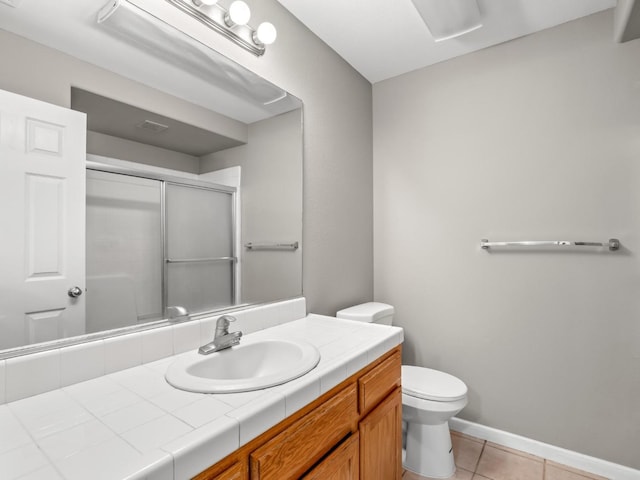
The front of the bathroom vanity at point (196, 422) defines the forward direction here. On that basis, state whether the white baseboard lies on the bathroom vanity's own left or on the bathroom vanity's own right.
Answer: on the bathroom vanity's own left

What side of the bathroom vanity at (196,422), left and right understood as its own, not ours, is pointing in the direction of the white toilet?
left

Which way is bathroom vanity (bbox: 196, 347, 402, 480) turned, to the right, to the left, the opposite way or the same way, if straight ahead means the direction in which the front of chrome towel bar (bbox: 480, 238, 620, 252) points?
to the left

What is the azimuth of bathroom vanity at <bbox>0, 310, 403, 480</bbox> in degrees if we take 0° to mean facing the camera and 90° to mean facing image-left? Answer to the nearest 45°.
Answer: approximately 315°

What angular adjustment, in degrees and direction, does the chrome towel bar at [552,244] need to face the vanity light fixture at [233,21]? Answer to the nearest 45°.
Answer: approximately 45° to its right

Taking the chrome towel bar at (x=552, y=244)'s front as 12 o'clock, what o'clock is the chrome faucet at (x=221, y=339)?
The chrome faucet is roughly at 1 o'clock from the chrome towel bar.

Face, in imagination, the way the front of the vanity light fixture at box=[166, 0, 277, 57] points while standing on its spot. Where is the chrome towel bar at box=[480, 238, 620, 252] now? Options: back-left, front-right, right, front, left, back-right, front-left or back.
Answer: front-left

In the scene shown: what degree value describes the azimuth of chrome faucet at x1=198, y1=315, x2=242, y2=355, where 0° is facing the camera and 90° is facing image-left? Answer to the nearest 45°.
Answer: approximately 315°

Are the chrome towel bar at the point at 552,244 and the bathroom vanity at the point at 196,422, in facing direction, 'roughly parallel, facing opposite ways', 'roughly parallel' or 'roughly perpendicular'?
roughly perpendicular
